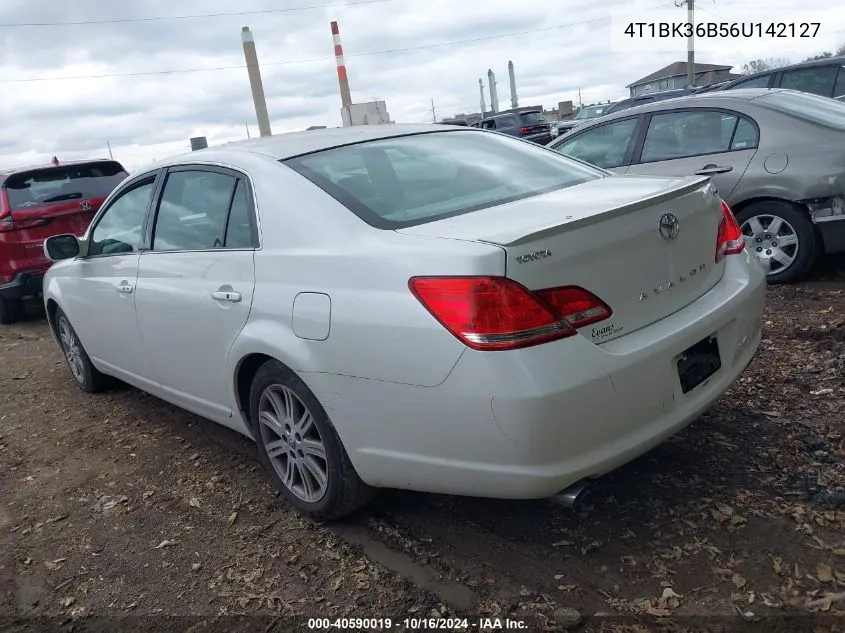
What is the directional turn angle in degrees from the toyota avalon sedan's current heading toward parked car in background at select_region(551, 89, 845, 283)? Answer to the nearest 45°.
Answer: approximately 90° to its right

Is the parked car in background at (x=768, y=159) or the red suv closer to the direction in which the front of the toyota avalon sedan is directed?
the red suv

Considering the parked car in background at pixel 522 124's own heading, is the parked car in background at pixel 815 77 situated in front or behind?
behind

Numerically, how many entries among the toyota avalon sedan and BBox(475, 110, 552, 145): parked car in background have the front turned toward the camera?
0

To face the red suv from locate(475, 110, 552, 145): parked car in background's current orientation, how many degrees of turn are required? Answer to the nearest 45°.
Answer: approximately 135° to its left

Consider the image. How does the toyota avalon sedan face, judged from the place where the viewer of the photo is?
facing away from the viewer and to the left of the viewer

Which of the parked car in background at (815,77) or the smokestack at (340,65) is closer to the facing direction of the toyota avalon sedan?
the smokestack

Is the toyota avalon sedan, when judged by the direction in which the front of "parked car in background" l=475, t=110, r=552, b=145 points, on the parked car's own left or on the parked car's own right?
on the parked car's own left

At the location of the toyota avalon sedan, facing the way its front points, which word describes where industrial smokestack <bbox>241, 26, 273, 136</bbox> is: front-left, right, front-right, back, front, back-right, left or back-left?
front-right

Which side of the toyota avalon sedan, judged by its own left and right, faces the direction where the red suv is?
front

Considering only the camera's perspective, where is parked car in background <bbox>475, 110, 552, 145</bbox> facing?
facing away from the viewer and to the left of the viewer
